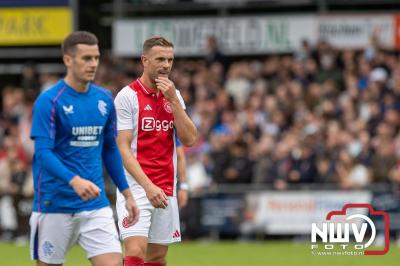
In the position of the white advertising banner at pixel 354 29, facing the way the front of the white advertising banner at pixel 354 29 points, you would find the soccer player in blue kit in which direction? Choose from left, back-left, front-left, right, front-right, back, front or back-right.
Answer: front

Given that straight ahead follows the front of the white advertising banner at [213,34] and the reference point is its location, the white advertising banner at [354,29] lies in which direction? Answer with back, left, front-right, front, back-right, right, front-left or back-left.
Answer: left

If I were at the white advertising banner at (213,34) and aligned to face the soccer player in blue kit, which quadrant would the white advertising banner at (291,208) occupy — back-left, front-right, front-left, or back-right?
front-left

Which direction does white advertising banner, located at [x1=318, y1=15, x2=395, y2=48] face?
toward the camera

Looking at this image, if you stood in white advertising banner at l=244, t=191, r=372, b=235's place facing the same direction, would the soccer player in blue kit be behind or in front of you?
in front

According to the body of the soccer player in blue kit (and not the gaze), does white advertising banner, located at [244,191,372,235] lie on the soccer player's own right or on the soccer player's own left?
on the soccer player's own left

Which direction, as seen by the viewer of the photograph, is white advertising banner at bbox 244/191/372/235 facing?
facing the viewer

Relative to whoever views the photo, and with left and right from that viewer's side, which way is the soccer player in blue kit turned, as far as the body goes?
facing the viewer and to the right of the viewer

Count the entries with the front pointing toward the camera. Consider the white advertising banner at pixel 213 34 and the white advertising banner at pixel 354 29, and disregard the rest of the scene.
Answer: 2

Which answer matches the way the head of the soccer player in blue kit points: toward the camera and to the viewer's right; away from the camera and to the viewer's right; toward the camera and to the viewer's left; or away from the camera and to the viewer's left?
toward the camera and to the viewer's right
